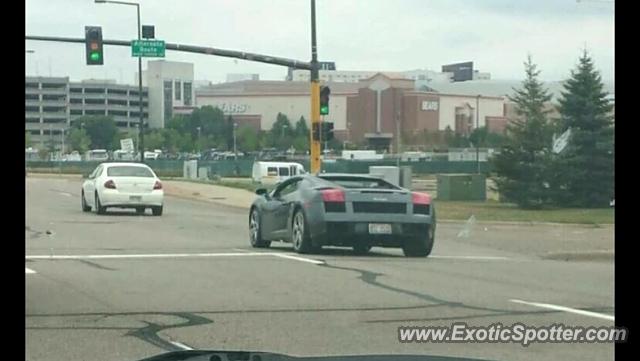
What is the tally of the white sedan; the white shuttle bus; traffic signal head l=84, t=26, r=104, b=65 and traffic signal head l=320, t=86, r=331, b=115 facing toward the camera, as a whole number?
2

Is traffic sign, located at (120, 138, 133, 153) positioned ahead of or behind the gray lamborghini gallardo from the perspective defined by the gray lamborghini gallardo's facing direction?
ahead

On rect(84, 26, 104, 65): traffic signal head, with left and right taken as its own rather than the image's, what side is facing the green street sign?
left

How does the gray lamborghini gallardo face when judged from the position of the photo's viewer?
facing away from the viewer and to the left of the viewer

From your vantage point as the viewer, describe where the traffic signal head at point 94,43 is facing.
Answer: facing the viewer

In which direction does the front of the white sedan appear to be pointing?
away from the camera

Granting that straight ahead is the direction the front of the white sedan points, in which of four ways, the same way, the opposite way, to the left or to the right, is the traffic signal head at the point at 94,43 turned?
the opposite way

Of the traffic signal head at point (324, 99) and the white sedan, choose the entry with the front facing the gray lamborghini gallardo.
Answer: the traffic signal head

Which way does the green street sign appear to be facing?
toward the camera

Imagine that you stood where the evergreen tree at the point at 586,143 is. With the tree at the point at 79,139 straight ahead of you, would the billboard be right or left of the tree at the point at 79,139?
right

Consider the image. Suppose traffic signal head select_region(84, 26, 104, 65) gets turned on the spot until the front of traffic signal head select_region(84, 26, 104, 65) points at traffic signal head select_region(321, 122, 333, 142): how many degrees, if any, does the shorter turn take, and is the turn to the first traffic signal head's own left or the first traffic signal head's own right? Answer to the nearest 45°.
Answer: approximately 90° to the first traffic signal head's own left
